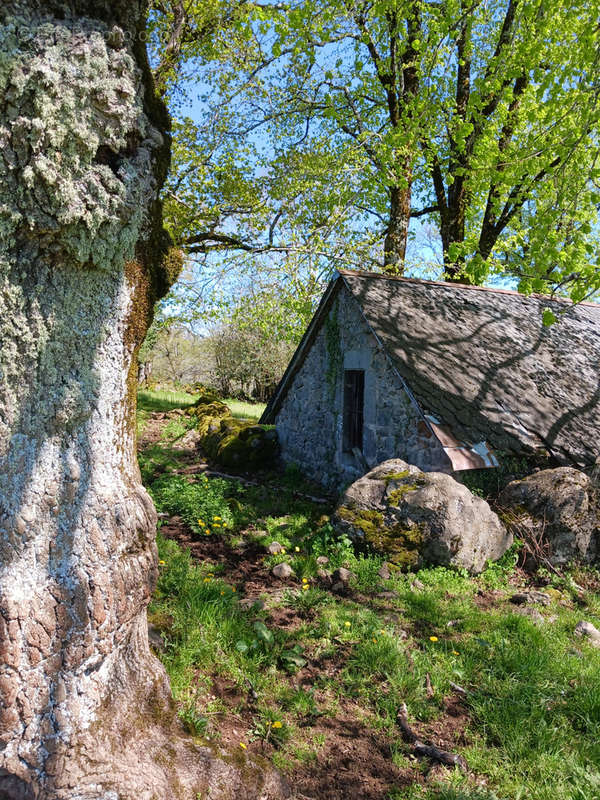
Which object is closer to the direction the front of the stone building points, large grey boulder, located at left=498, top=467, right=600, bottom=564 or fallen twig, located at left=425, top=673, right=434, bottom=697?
the fallen twig

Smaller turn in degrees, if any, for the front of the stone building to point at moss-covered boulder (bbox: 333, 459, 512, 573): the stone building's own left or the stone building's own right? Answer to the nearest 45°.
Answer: approximately 45° to the stone building's own left

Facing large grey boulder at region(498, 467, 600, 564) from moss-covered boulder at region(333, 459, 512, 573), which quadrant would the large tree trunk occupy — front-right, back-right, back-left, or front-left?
back-right

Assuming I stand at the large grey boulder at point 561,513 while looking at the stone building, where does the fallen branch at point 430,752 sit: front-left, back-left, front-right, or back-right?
back-left

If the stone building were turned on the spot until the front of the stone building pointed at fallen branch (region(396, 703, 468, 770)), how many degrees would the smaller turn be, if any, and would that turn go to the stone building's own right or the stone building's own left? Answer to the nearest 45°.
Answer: approximately 45° to the stone building's own left

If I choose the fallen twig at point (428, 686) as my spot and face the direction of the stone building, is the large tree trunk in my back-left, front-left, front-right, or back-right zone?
back-left

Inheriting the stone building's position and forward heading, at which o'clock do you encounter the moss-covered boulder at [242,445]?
The moss-covered boulder is roughly at 2 o'clock from the stone building.

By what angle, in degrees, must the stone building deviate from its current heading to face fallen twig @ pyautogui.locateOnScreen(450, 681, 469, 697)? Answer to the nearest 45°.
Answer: approximately 45° to its left

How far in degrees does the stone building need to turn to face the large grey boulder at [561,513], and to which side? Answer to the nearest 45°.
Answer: approximately 90° to its left

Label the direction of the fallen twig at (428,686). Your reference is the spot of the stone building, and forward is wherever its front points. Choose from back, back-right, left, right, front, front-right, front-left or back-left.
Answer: front-left

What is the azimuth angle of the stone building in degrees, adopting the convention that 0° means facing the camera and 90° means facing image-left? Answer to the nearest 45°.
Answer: approximately 45°
